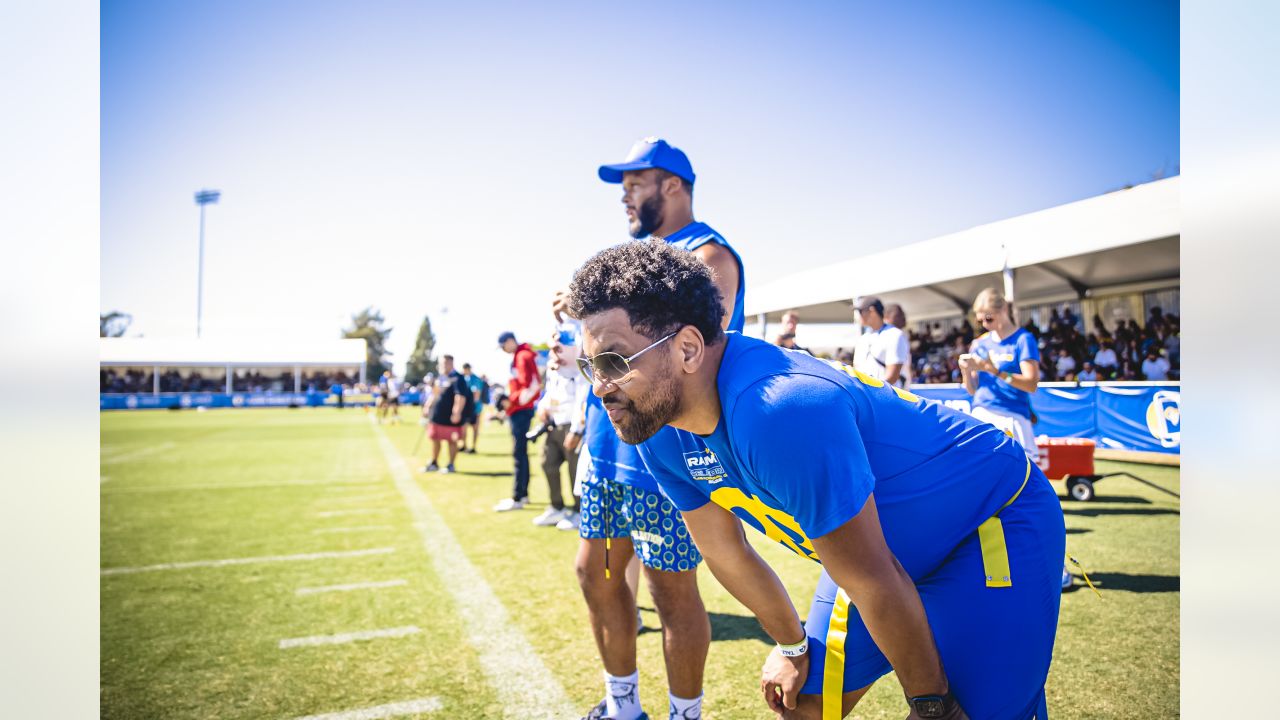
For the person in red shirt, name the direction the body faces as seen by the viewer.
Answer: to the viewer's left

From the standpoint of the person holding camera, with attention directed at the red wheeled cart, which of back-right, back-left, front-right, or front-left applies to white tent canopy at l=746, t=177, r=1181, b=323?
front-left

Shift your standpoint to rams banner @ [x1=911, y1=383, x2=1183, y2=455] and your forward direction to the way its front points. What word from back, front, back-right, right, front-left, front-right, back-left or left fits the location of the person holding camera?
front

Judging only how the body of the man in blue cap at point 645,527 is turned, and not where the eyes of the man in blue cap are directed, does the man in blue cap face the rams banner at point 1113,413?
no

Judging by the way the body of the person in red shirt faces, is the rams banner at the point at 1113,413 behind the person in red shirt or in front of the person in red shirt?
behind

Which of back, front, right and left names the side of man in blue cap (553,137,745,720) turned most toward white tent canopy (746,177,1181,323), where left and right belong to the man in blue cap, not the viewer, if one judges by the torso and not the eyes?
back

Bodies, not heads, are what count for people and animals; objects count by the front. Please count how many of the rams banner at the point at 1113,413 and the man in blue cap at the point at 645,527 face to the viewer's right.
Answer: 0

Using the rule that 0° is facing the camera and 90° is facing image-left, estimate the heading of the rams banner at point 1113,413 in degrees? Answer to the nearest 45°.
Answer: approximately 45°

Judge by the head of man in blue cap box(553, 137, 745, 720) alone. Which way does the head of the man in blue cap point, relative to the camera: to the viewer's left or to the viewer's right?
to the viewer's left

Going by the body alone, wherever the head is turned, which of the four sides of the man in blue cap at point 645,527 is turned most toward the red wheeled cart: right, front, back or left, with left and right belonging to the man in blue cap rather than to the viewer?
back

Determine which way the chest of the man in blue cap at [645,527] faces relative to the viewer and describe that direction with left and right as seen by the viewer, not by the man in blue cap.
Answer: facing the viewer and to the left of the viewer

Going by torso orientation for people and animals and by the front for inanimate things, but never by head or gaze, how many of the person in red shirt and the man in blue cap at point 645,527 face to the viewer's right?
0

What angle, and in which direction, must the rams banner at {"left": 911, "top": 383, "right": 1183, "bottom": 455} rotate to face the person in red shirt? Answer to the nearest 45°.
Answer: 0° — it already faces them
